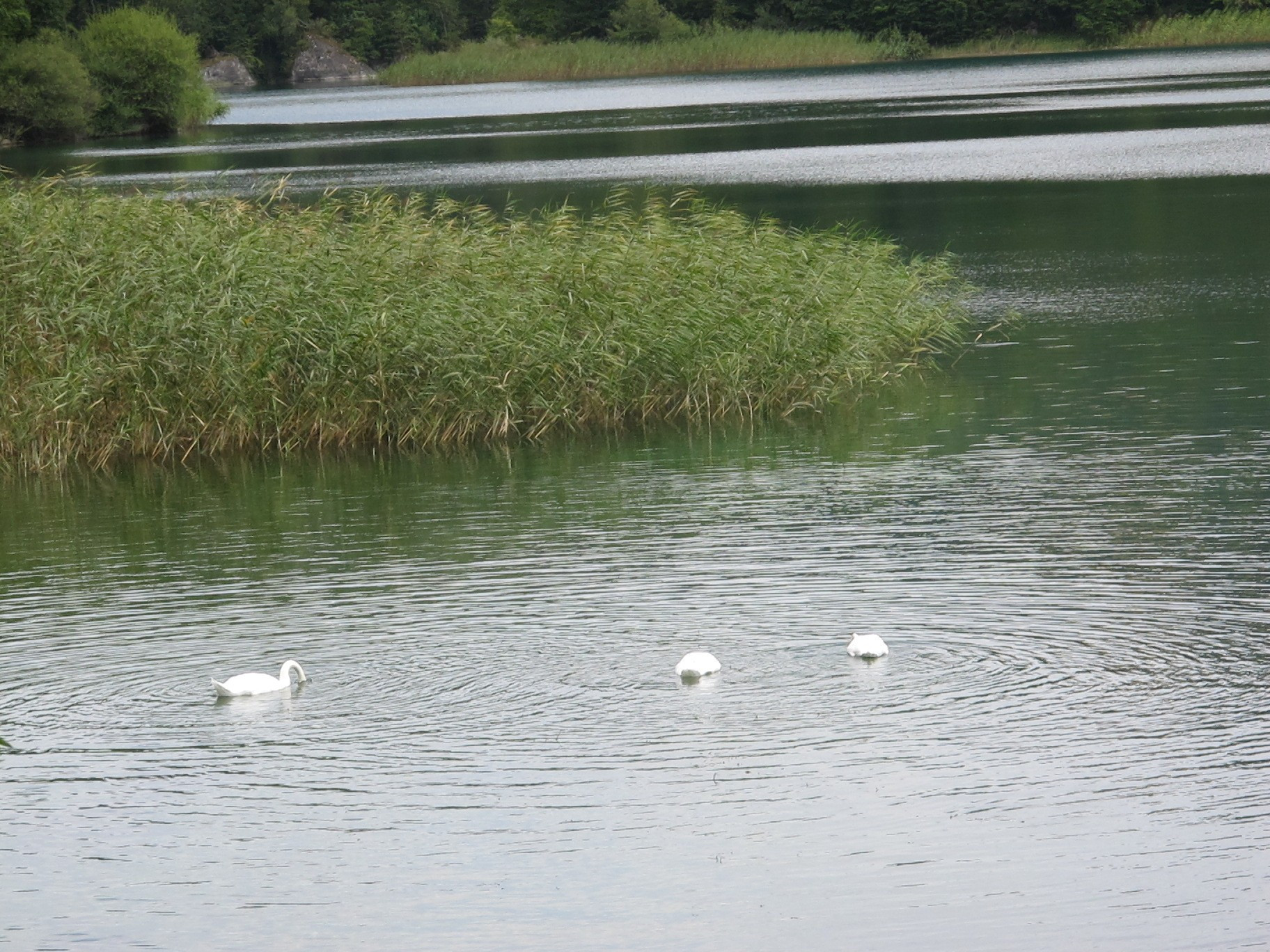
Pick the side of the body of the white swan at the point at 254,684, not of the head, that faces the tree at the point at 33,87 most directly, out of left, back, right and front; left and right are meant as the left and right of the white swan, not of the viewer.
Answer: left

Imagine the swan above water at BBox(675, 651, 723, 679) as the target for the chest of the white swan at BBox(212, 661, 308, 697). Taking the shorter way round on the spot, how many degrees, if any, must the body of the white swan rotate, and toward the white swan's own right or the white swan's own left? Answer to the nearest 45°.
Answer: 0° — it already faces it

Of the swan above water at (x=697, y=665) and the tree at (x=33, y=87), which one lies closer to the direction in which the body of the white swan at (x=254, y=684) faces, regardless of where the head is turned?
the swan above water

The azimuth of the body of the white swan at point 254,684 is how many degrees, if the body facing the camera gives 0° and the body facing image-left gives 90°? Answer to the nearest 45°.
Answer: approximately 270°
